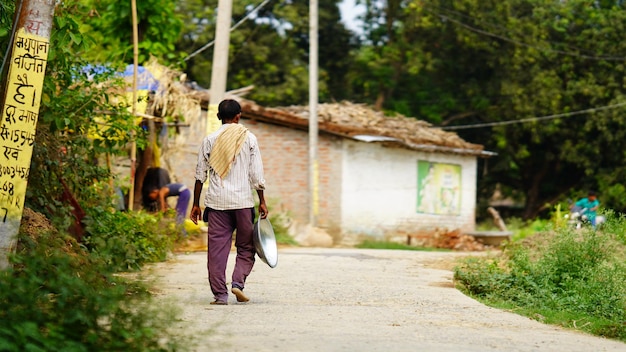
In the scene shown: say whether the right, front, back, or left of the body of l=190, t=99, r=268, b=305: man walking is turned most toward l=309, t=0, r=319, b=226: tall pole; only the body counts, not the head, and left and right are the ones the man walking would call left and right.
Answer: front

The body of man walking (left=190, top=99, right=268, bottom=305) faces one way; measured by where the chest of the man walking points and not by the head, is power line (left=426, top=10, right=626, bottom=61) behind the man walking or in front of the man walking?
in front

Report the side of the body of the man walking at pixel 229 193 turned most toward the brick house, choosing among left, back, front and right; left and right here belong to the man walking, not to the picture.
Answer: front

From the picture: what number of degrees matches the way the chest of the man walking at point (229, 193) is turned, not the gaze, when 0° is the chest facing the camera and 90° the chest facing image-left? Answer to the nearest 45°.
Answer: approximately 180°

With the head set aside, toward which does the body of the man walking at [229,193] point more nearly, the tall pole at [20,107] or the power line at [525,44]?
the power line

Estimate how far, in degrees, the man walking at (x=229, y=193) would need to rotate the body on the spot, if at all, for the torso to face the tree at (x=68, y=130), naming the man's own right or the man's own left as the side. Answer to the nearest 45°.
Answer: approximately 45° to the man's own left
